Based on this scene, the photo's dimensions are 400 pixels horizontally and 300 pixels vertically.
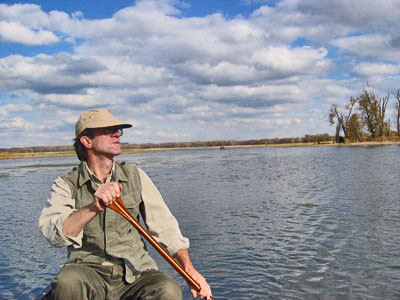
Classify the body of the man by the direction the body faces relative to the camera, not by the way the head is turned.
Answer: toward the camera

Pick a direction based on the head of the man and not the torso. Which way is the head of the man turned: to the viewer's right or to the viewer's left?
to the viewer's right
